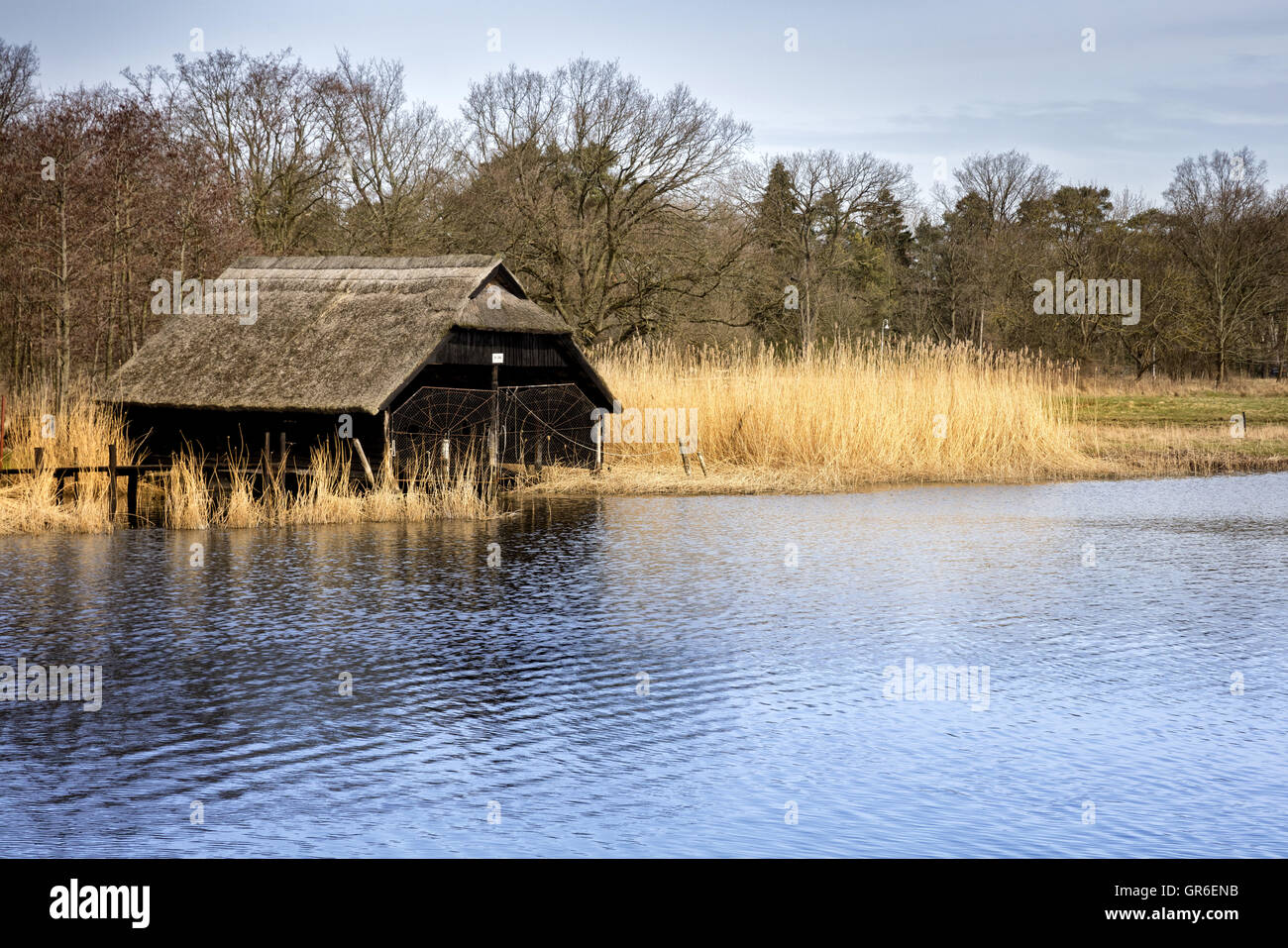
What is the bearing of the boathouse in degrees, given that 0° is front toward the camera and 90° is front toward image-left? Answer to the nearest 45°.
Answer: approximately 315°
